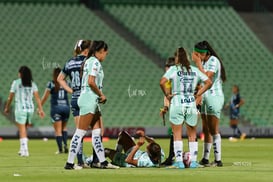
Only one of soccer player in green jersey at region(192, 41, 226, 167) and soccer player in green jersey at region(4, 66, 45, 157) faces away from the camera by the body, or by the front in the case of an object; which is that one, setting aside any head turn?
soccer player in green jersey at region(4, 66, 45, 157)

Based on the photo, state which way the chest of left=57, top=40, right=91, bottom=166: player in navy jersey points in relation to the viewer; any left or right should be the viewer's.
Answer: facing away from the viewer and to the right of the viewer

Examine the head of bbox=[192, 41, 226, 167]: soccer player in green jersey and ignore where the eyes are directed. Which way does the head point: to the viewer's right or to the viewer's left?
to the viewer's left

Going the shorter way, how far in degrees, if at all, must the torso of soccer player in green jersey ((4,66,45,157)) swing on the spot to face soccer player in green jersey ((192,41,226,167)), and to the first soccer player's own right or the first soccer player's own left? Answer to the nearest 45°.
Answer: approximately 135° to the first soccer player's own right

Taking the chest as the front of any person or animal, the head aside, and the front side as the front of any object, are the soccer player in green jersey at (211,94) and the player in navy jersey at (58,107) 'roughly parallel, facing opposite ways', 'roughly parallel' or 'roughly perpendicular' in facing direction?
roughly perpendicular

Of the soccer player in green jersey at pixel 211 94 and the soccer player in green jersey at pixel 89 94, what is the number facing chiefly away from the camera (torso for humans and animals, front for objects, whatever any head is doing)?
0

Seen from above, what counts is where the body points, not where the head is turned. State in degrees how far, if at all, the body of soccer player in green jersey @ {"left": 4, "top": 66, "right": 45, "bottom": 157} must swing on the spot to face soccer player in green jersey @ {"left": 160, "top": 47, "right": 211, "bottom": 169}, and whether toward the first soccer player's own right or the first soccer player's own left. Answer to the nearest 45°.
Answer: approximately 135° to the first soccer player's own right

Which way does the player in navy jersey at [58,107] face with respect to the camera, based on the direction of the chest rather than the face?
away from the camera
